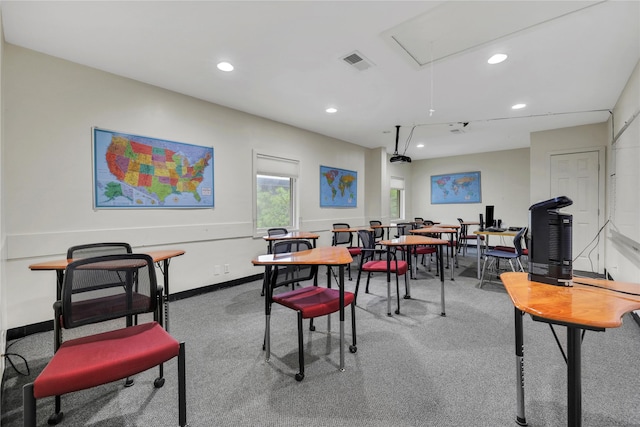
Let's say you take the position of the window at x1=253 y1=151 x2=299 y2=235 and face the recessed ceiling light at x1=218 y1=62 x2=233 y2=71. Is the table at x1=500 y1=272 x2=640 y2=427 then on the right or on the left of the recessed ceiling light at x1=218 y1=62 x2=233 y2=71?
left

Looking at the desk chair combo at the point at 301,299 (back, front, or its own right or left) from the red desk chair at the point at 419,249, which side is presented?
left

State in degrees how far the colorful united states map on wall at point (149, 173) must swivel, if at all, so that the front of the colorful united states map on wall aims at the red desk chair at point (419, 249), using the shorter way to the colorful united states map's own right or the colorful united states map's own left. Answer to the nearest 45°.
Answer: approximately 45° to the colorful united states map's own left

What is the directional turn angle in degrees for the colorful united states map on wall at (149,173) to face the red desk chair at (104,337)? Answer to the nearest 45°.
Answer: approximately 45° to its right

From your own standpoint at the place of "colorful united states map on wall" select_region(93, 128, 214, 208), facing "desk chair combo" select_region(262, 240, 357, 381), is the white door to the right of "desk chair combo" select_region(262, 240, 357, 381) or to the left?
left

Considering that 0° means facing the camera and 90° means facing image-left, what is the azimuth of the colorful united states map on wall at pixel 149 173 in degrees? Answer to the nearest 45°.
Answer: approximately 315°

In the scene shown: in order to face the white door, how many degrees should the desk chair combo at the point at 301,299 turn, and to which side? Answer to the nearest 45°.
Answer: approximately 90° to its left

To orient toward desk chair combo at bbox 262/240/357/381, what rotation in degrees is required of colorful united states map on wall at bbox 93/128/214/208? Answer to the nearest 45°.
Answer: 0° — it already faces it

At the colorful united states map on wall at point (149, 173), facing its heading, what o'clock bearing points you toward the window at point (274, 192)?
The window is roughly at 10 o'clock from the colorful united states map on wall.

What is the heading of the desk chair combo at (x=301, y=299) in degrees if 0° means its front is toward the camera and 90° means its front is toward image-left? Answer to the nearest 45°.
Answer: approximately 315°
